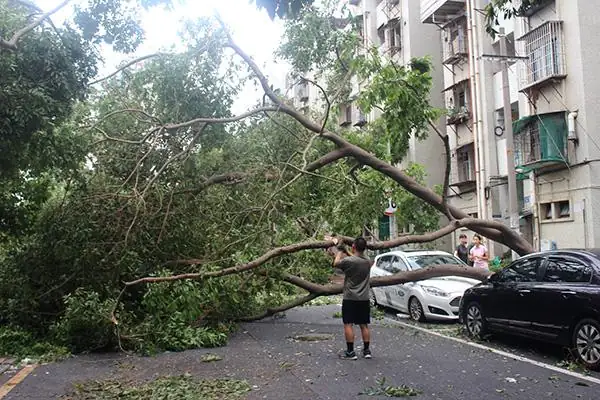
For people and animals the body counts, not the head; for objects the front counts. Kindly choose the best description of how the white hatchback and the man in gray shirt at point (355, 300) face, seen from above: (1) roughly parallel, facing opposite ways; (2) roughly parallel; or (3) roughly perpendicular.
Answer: roughly parallel, facing opposite ways

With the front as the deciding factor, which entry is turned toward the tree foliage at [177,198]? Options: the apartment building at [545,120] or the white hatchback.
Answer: the apartment building

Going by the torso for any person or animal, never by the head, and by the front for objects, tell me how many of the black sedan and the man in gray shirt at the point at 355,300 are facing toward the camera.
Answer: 0

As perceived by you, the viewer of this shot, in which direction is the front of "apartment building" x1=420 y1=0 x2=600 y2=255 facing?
facing the viewer and to the left of the viewer

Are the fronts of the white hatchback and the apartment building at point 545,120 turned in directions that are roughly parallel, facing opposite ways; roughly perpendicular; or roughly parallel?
roughly perpendicular

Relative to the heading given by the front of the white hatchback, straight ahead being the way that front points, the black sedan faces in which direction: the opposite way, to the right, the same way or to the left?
the opposite way

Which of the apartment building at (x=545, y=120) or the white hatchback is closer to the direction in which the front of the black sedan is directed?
the white hatchback

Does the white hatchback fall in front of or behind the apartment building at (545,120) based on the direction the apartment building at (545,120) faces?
in front

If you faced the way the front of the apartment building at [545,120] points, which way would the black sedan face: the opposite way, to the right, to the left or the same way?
to the right

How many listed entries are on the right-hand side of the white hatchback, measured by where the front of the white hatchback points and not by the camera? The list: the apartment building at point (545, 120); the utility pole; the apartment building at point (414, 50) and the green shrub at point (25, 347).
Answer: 1

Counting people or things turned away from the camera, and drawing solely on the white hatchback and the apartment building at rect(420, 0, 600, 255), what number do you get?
0

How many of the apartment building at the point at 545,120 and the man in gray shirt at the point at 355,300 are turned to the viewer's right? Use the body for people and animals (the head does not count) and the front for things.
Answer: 0

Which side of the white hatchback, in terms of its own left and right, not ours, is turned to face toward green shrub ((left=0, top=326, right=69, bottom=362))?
right

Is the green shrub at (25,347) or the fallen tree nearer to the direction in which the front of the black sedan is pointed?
the fallen tree

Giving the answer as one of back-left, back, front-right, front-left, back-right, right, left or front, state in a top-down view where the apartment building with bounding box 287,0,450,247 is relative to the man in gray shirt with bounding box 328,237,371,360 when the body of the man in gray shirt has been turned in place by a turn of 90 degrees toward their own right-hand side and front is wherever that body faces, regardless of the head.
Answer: front-left

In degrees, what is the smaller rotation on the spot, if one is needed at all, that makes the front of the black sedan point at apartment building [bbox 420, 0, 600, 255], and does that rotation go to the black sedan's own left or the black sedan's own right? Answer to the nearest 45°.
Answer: approximately 45° to the black sedan's own right
